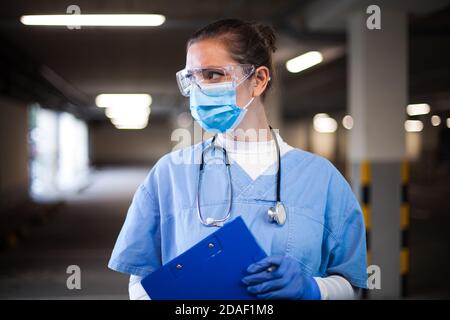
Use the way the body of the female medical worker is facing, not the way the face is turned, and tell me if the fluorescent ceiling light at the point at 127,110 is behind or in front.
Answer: behind

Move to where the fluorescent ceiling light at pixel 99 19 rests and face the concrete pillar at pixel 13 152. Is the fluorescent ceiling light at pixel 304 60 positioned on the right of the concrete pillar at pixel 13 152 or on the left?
right

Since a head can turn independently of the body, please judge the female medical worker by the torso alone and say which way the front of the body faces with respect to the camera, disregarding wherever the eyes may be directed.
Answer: toward the camera

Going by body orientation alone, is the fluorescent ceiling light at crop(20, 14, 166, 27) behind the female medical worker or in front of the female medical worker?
behind

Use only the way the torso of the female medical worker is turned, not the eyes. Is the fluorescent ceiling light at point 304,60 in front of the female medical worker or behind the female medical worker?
behind

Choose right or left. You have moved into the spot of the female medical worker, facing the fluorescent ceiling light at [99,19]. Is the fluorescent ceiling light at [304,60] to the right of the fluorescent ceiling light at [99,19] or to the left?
right

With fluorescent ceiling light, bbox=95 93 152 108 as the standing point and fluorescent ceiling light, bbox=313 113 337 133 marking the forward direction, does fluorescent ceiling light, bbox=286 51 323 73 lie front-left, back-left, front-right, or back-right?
back-right

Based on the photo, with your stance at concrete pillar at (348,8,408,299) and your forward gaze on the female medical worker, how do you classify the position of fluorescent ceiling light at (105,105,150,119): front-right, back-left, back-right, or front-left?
back-right

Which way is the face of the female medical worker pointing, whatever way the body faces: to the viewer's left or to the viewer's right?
to the viewer's left

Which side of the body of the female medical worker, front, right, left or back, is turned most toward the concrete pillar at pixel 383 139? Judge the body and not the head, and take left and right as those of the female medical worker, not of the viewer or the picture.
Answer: back

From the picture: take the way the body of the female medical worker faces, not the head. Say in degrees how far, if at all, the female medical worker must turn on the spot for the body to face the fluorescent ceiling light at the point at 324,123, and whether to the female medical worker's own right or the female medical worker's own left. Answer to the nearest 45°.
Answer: approximately 180°

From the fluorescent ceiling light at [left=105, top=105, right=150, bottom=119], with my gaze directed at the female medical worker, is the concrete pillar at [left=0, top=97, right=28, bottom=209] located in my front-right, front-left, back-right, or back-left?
front-right

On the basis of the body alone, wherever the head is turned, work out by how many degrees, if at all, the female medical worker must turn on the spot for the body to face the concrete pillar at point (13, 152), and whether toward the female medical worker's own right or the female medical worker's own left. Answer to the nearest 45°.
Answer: approximately 135° to the female medical worker's own right
